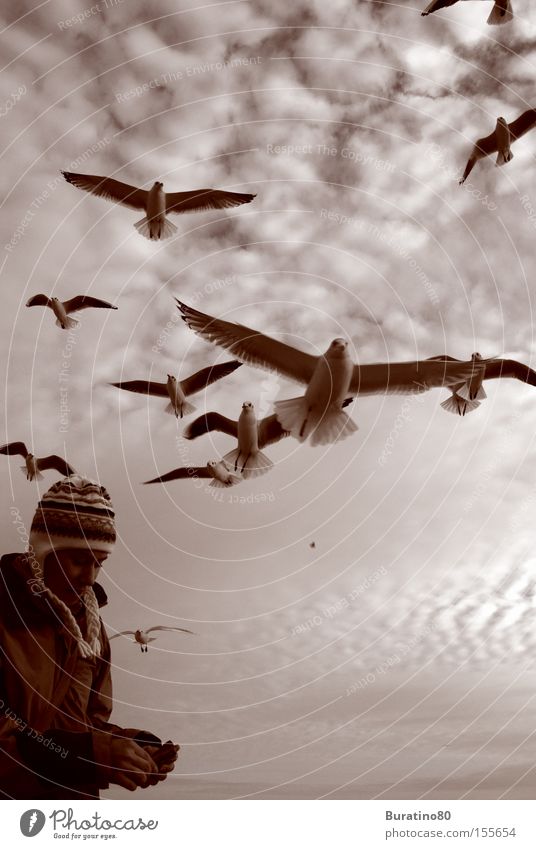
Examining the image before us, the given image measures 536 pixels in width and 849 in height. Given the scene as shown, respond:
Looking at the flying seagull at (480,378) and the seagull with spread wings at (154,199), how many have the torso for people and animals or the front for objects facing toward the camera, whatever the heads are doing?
2

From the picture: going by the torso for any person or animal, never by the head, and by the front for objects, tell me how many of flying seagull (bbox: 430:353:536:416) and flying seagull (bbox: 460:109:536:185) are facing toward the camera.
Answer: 2

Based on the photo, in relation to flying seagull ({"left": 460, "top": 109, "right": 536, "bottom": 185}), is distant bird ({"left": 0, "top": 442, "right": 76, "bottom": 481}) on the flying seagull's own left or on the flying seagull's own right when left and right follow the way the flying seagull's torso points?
on the flying seagull's own right

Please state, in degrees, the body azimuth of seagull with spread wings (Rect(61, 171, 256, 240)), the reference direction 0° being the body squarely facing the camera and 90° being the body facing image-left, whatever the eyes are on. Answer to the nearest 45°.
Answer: approximately 0°

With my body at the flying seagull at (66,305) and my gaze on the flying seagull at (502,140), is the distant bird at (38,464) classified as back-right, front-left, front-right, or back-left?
back-left
